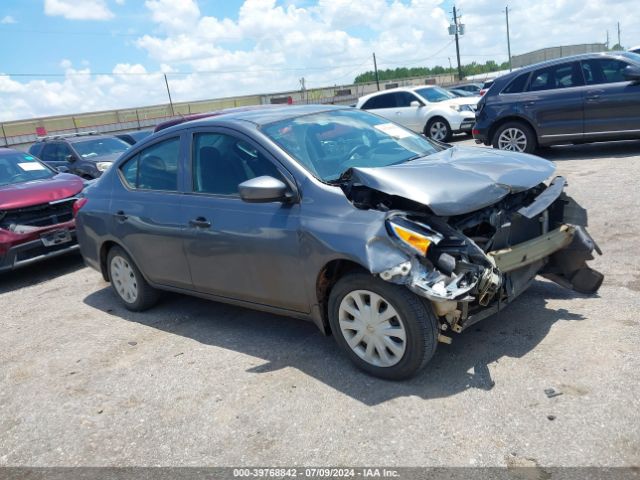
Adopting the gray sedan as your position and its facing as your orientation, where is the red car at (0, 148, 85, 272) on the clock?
The red car is roughly at 6 o'clock from the gray sedan.

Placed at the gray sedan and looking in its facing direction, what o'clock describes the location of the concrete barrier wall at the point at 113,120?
The concrete barrier wall is roughly at 7 o'clock from the gray sedan.

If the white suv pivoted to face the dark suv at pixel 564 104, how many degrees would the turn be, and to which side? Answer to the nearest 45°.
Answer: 0° — it already faces it

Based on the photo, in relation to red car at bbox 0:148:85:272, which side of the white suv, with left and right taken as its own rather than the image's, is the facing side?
right

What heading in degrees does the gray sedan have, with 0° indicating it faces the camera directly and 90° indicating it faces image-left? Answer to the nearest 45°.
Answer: approximately 315°

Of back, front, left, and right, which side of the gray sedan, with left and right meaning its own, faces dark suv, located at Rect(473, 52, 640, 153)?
left

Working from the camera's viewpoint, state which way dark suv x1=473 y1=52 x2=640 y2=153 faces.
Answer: facing to the right of the viewer
